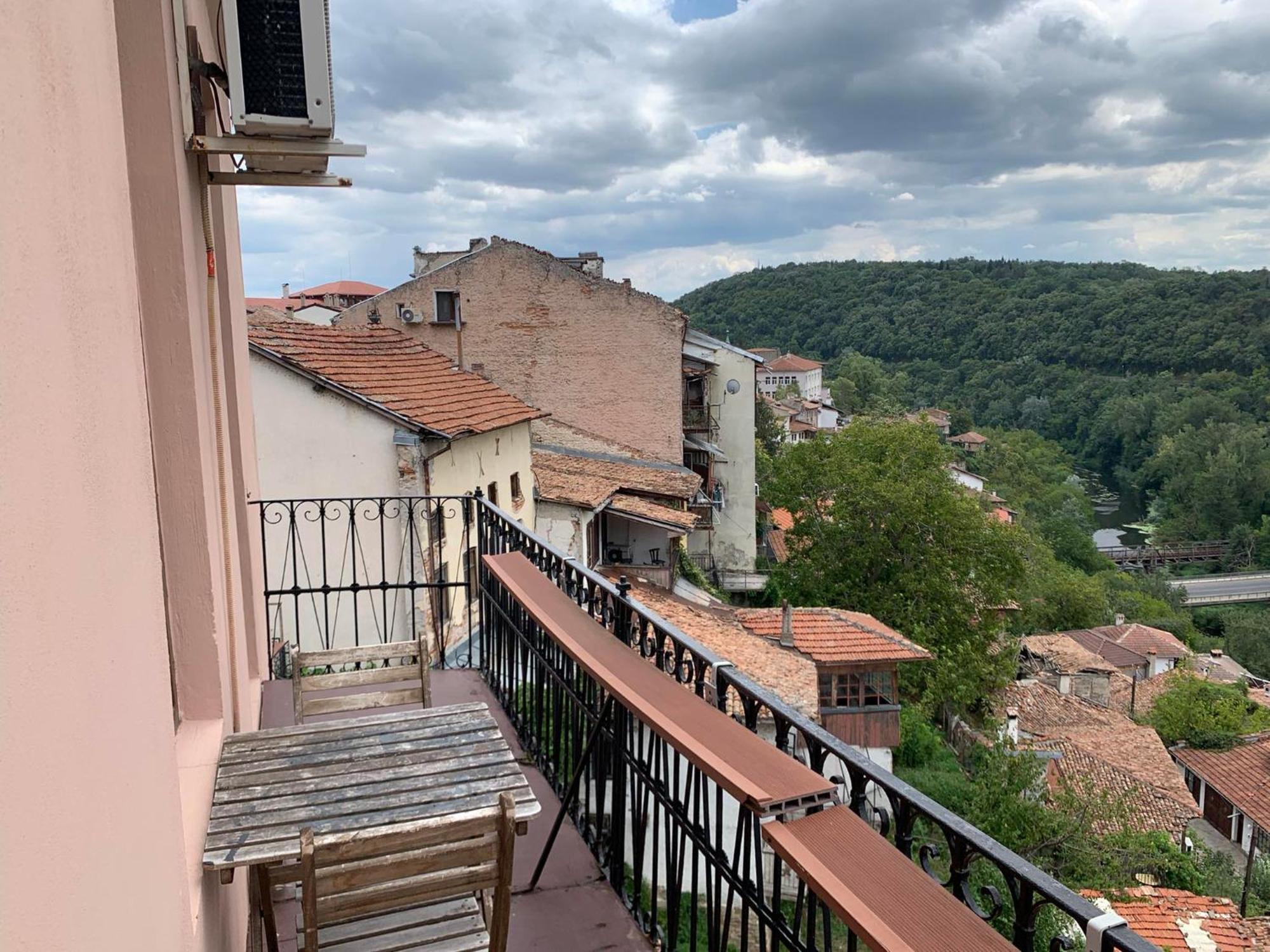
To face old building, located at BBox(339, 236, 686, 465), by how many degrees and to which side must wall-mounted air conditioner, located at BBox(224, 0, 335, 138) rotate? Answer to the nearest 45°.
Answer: approximately 90° to its left

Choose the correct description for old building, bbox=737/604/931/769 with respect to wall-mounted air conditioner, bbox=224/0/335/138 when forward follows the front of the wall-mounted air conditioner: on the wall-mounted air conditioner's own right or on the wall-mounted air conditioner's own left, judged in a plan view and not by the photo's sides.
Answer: on the wall-mounted air conditioner's own left

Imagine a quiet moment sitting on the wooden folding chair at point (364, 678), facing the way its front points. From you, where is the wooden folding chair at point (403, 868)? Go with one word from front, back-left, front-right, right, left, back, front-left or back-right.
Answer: front

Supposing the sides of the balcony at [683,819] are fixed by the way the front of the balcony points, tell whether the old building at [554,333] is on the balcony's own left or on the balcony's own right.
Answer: on the balcony's own left

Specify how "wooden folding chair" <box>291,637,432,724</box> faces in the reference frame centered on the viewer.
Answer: facing the viewer

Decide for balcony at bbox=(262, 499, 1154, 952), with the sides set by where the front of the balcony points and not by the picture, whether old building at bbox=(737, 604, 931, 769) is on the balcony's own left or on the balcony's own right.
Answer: on the balcony's own left

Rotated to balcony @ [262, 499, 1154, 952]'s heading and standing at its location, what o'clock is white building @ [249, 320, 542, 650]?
The white building is roughly at 8 o'clock from the balcony.

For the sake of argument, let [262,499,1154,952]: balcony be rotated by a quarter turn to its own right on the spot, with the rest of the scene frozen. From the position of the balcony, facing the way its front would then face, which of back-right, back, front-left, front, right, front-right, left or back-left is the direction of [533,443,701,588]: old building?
back

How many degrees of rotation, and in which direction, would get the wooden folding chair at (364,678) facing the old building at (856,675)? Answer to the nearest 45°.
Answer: approximately 135° to its left

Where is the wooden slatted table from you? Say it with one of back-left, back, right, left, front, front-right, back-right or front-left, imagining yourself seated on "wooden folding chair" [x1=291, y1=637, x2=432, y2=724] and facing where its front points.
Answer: front

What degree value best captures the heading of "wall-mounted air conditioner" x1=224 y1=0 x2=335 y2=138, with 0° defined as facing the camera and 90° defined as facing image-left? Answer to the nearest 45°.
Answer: approximately 270°

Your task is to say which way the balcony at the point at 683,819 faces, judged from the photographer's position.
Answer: facing to the right of the viewer

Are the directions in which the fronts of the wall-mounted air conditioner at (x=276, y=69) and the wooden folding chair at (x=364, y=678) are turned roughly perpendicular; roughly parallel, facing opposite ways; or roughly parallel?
roughly perpendicular
